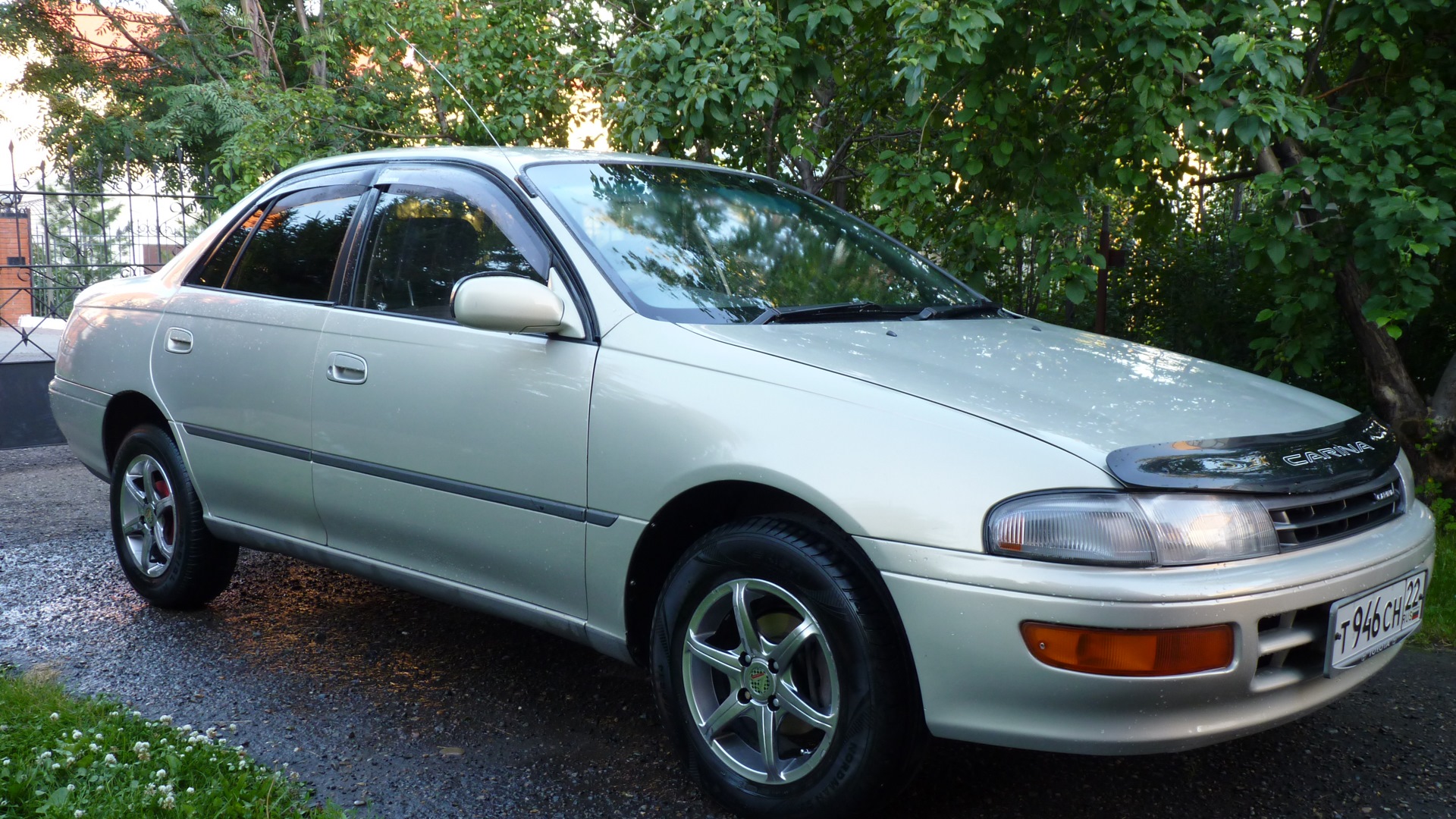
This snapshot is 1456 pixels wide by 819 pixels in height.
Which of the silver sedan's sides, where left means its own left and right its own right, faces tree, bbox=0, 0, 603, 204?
back

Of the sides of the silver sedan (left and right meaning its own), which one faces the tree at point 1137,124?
left

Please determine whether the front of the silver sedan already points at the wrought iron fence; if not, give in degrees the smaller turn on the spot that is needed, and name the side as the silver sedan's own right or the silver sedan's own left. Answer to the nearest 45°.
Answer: approximately 180°

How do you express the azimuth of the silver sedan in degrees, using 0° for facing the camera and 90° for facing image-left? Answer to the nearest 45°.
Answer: approximately 315°
